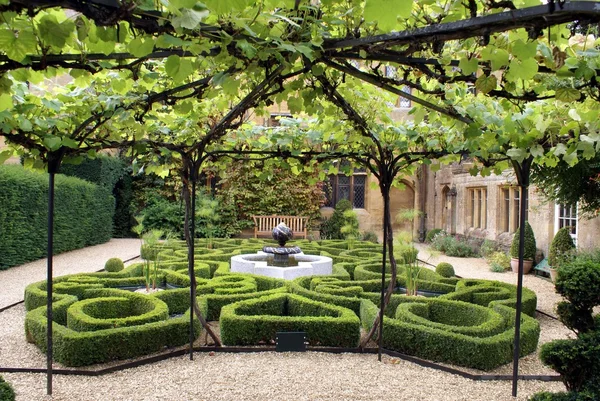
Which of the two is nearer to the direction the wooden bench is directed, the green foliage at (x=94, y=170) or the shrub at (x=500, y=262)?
the shrub

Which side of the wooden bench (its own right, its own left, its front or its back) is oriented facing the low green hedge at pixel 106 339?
front

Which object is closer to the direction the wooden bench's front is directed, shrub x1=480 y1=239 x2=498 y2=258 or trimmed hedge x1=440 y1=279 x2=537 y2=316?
the trimmed hedge

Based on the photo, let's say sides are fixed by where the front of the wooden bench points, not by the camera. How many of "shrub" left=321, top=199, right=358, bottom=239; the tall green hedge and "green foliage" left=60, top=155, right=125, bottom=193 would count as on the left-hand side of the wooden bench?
1

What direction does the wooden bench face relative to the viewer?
toward the camera

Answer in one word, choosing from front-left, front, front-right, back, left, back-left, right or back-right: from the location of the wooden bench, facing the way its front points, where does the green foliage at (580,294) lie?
front

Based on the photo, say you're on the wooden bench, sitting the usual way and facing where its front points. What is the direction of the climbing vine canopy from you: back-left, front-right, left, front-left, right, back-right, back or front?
front

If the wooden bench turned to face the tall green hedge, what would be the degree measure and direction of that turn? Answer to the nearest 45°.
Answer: approximately 45° to its right

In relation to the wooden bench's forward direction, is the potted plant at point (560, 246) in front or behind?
in front

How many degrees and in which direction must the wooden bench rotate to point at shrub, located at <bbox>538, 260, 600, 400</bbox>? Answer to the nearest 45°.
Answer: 0° — it already faces it

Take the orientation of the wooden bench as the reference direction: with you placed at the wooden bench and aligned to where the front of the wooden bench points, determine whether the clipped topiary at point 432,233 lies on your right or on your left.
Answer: on your left

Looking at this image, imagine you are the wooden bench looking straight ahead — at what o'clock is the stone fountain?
The stone fountain is roughly at 12 o'clock from the wooden bench.

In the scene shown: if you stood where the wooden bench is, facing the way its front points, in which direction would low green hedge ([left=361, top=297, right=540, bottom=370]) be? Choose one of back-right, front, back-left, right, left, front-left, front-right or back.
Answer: front

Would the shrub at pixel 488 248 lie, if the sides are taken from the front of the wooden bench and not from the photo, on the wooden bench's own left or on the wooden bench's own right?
on the wooden bench's own left
